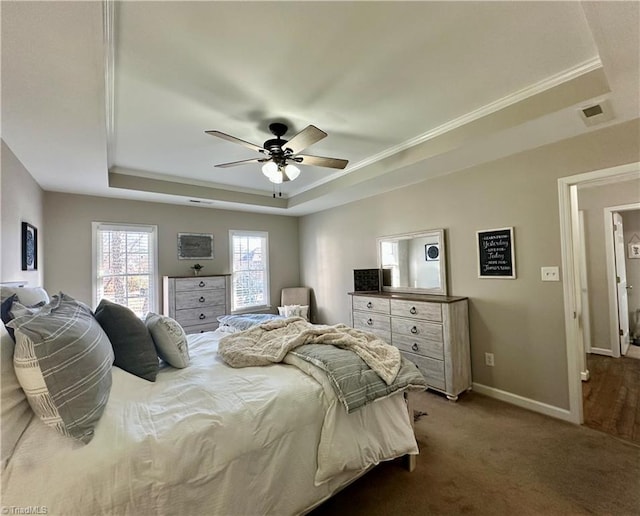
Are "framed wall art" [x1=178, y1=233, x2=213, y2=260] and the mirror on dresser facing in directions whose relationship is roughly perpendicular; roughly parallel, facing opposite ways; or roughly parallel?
roughly perpendicular

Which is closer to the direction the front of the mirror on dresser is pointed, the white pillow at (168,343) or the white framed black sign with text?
the white pillow

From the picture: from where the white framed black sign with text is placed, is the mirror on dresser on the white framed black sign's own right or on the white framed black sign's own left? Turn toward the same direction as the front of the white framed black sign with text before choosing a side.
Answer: on the white framed black sign's own right

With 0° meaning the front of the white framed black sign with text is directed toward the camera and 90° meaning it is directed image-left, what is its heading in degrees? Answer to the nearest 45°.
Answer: approximately 45°

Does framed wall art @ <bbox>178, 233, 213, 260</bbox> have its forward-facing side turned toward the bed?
yes

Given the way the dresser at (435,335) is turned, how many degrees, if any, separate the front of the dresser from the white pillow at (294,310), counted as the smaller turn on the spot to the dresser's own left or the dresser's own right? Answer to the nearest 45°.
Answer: approximately 90° to the dresser's own right

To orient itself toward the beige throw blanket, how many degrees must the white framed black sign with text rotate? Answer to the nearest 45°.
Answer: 0° — it already faces it

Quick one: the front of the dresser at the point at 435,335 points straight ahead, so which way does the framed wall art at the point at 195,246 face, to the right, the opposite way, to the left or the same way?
to the left

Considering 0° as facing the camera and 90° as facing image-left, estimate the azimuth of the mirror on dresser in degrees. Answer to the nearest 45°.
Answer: approximately 45°
